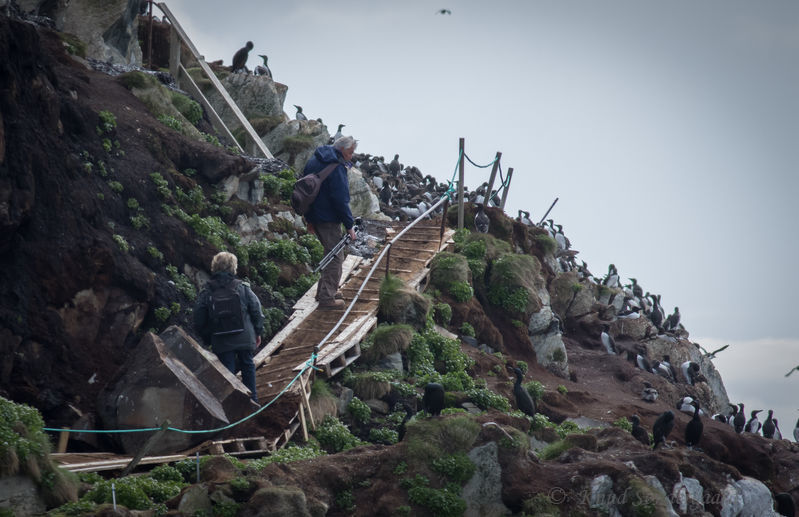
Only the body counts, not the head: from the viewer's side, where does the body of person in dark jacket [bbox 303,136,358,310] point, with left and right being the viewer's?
facing to the right of the viewer

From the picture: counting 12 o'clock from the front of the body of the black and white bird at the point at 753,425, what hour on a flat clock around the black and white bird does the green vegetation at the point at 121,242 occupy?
The green vegetation is roughly at 4 o'clock from the black and white bird.

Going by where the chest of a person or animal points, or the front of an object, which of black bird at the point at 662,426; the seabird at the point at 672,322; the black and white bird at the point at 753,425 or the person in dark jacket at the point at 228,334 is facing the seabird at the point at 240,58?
the person in dark jacket

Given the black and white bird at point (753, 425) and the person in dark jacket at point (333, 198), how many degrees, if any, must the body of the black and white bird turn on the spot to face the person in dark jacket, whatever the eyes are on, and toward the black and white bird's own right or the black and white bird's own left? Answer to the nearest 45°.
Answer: approximately 135° to the black and white bird's own right

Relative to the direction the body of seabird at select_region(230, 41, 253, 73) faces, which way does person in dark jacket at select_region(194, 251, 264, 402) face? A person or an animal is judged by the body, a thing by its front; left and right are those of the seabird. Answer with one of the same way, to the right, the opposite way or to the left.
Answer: to the left

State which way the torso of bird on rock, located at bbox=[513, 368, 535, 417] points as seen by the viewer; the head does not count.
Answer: to the viewer's left
